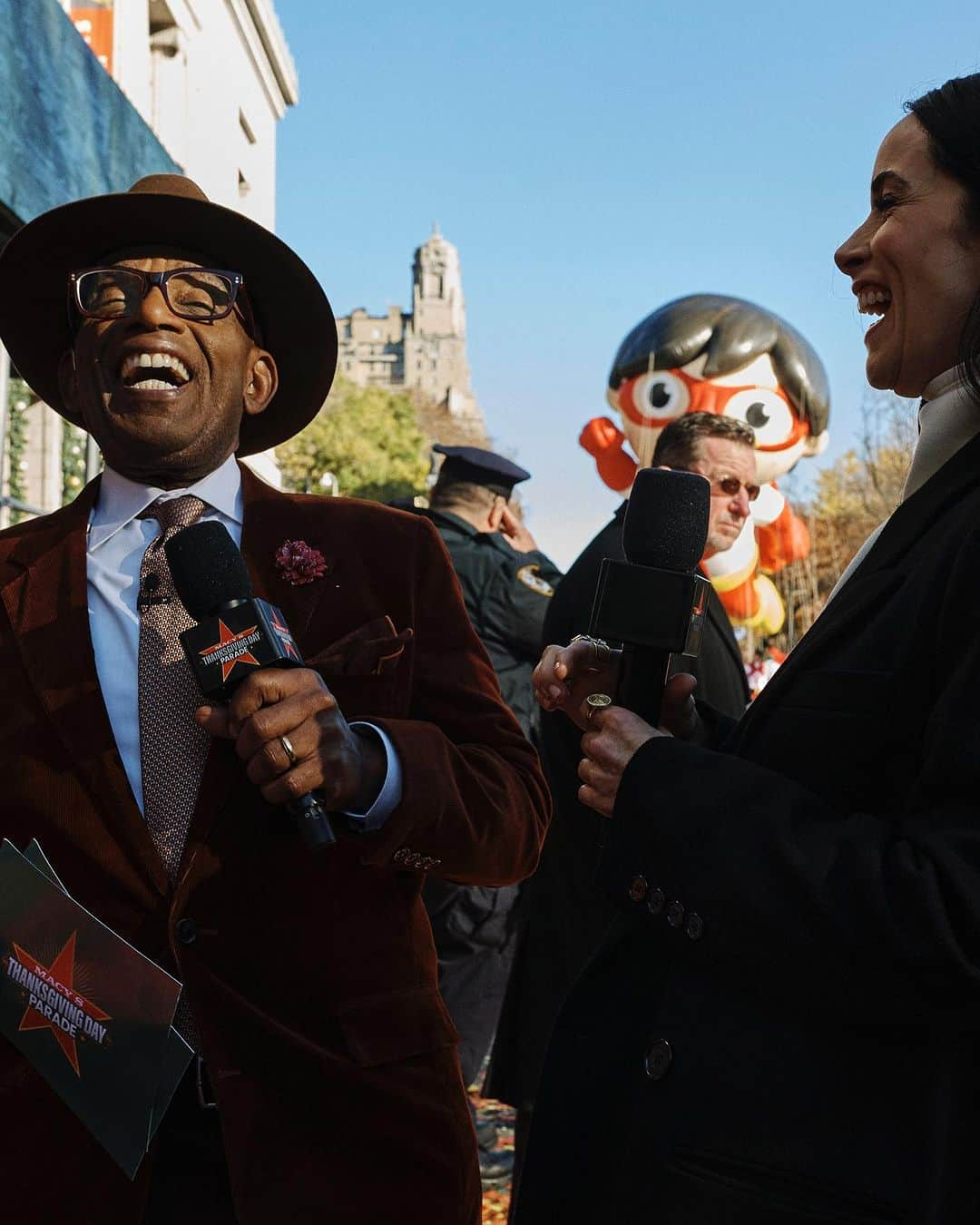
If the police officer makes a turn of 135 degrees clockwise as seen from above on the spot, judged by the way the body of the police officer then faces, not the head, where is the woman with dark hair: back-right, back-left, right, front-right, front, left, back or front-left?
front

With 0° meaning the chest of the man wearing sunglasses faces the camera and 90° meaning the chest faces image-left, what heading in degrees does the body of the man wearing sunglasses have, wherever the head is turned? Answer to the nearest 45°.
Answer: approximately 315°

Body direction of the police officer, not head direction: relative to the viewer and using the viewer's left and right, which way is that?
facing away from the viewer and to the right of the viewer

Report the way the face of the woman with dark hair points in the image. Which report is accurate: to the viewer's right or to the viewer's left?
to the viewer's left

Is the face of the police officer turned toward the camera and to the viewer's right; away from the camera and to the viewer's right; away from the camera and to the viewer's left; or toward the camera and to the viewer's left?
away from the camera and to the viewer's right
